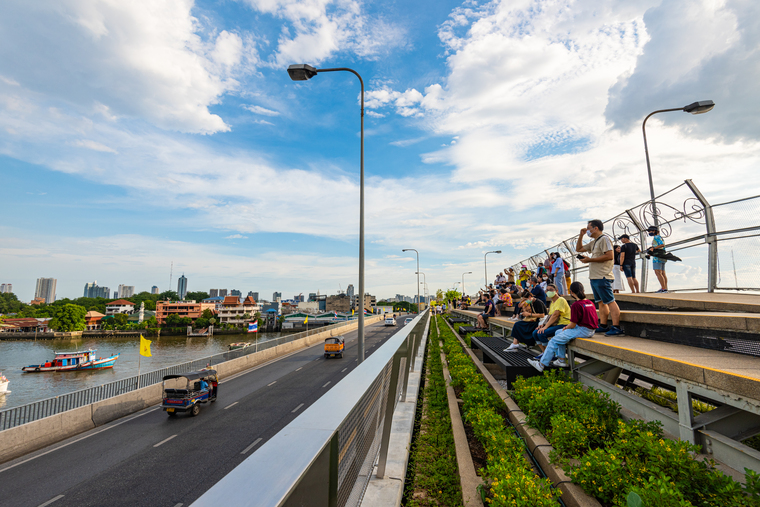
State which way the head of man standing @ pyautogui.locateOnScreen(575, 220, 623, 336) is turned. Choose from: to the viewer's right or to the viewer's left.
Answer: to the viewer's left

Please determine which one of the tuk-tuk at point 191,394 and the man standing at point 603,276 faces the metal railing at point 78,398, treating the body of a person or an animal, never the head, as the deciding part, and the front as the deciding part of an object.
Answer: the man standing

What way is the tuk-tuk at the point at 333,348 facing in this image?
away from the camera

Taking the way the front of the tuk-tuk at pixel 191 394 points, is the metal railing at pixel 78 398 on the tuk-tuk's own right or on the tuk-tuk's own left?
on the tuk-tuk's own left

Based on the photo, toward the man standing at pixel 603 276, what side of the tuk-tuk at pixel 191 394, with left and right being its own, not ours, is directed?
right

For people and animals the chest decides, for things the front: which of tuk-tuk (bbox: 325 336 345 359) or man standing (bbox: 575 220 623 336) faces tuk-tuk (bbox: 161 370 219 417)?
the man standing

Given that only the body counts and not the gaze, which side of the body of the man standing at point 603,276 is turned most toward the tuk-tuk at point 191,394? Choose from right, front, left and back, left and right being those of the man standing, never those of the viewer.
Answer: front

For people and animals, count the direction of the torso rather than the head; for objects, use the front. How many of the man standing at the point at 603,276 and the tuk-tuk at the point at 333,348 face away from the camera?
1

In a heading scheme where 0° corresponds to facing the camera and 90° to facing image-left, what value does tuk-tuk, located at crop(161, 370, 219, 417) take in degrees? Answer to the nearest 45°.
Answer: approximately 225°

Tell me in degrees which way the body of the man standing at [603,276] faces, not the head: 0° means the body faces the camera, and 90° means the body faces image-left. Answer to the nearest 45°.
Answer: approximately 90°

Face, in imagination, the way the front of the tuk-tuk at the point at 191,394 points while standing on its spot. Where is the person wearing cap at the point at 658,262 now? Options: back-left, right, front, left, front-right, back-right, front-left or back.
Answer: right
